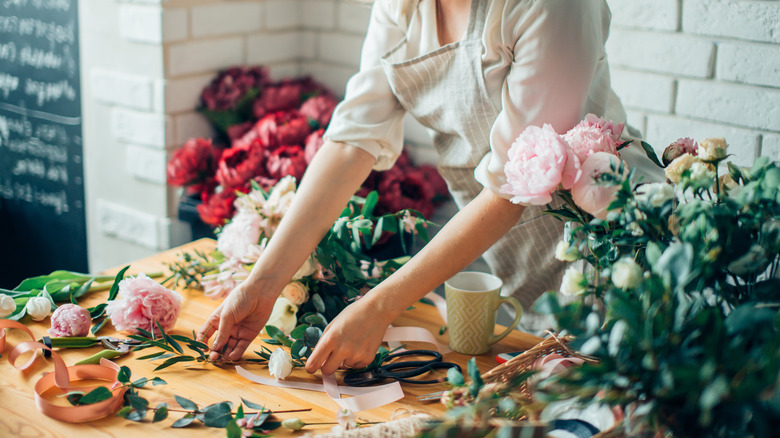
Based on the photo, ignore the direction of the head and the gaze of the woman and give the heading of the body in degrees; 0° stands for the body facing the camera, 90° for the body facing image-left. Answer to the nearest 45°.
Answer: approximately 45°

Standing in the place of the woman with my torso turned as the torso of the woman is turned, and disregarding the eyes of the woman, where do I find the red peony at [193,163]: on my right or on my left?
on my right
